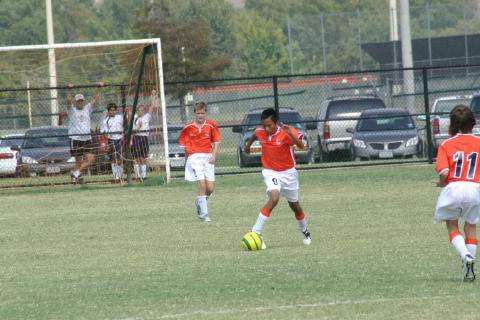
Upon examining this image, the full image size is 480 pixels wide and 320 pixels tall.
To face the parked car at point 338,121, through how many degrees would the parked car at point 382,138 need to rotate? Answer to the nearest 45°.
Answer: approximately 135° to its right

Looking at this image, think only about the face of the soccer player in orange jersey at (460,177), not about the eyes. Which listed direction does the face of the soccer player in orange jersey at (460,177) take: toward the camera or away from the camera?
away from the camera

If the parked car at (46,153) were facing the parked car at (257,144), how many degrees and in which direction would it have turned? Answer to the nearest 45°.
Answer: approximately 90° to its left

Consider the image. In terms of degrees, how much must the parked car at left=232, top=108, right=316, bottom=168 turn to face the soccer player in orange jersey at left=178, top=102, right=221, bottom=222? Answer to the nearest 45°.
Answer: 0° — it already faces them

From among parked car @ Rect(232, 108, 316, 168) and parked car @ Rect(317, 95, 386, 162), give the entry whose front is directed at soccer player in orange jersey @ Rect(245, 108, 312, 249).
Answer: parked car @ Rect(232, 108, 316, 168)

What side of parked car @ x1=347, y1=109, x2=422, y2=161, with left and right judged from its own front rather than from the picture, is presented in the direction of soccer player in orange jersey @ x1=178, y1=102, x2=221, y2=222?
front

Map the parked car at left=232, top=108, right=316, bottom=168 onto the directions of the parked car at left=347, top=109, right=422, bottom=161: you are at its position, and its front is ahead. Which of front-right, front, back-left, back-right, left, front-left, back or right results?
right

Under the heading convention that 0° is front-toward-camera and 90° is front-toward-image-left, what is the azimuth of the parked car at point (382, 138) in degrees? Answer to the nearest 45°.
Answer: approximately 0°

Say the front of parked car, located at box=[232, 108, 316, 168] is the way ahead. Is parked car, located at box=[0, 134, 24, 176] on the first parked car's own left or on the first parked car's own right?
on the first parked car's own right
